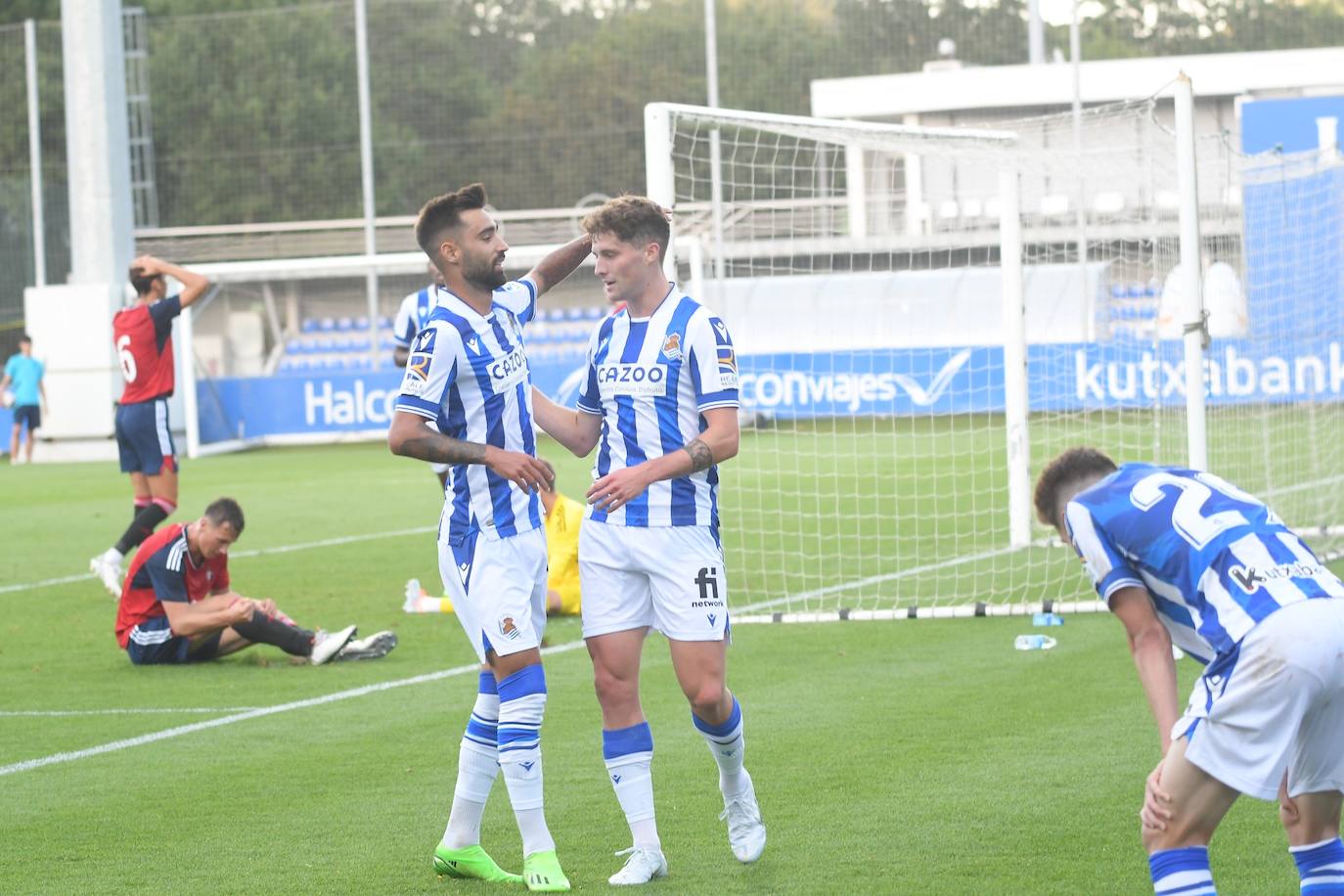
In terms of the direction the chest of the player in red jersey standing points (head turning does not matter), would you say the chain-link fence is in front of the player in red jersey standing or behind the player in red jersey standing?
in front

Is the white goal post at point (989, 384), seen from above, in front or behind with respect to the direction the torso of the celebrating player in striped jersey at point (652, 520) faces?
behind

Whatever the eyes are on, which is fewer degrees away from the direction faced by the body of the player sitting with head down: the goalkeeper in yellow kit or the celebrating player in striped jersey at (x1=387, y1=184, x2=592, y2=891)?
the goalkeeper in yellow kit

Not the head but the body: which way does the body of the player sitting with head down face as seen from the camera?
to the viewer's right

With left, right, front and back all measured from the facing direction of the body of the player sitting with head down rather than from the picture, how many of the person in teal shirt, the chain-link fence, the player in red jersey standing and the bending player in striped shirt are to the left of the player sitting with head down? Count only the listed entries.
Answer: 3

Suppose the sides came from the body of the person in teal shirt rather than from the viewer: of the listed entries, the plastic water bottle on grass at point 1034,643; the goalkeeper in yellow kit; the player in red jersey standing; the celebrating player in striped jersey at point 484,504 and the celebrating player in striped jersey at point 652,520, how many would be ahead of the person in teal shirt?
5

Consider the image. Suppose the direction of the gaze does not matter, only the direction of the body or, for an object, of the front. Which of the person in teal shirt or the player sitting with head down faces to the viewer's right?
the player sitting with head down

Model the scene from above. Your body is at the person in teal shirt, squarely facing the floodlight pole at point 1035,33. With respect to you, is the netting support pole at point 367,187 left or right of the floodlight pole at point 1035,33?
left

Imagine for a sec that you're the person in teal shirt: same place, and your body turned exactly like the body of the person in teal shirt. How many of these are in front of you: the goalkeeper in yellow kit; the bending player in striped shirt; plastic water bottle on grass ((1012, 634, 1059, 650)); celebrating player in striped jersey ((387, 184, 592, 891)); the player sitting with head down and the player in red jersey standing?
6

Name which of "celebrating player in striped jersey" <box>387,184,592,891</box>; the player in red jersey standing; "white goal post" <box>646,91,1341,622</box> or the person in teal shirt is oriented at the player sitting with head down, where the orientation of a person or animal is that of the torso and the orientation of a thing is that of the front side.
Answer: the person in teal shirt
